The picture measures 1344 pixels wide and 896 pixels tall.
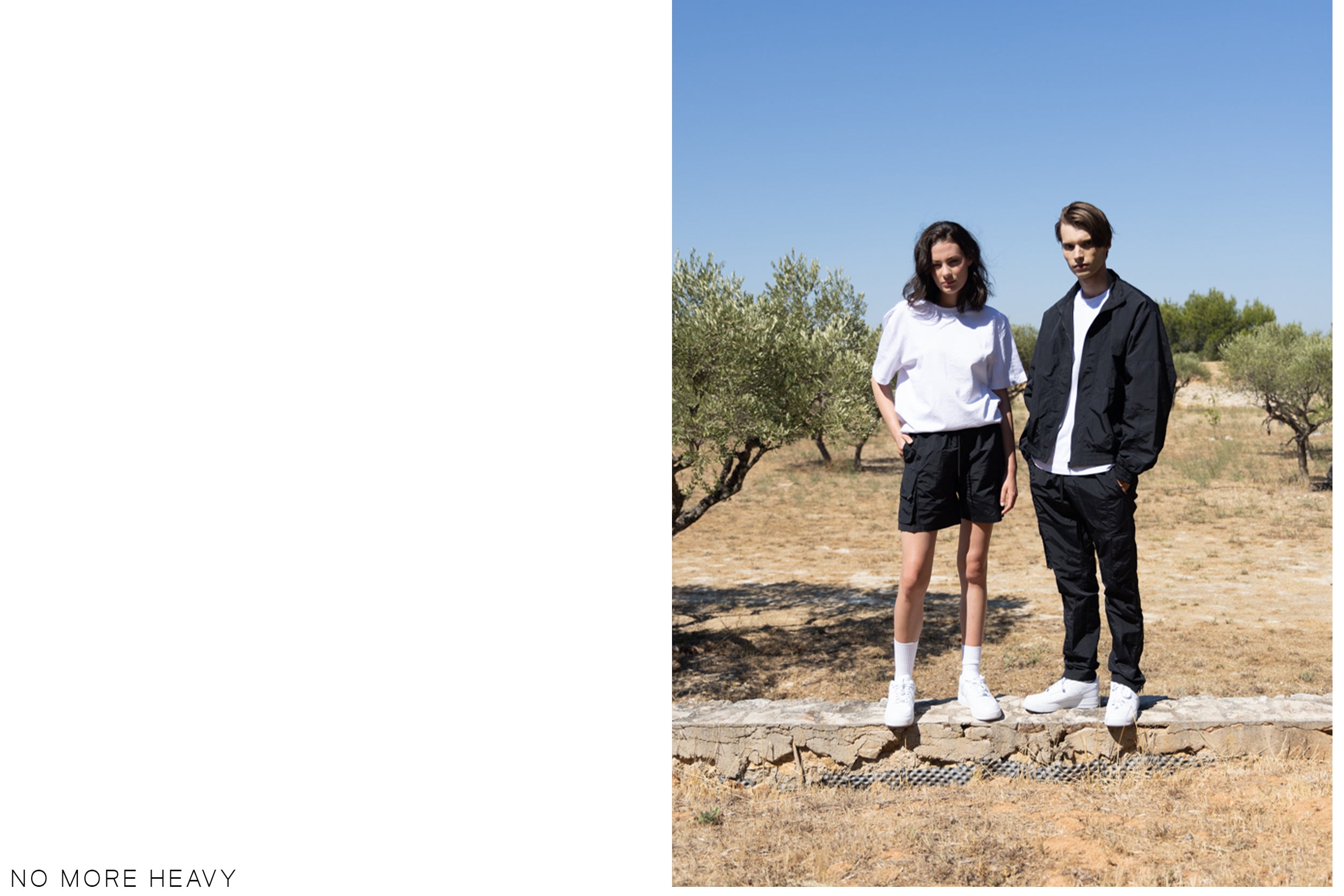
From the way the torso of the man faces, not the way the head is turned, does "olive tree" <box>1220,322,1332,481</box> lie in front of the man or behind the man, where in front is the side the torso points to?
behind

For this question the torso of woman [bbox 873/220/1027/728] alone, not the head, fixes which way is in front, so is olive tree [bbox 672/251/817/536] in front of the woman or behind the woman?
behind

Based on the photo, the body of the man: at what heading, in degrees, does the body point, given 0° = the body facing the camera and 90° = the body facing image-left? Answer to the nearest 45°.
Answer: approximately 45°

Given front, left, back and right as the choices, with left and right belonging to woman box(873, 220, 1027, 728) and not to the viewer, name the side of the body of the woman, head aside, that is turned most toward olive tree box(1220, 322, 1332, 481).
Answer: back

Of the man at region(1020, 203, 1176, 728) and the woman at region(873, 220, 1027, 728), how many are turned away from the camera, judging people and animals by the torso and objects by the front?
0

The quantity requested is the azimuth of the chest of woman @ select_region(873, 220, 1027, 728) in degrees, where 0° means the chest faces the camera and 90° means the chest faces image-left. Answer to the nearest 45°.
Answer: approximately 0°
